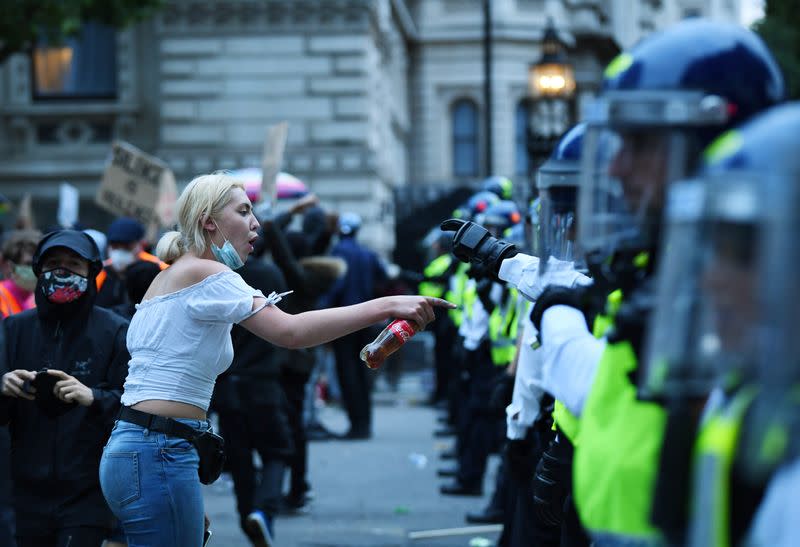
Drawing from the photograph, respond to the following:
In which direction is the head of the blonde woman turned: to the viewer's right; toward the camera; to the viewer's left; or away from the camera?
to the viewer's right

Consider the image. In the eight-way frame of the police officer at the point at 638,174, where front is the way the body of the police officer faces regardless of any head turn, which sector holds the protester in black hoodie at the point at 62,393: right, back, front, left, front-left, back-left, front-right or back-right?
front-right

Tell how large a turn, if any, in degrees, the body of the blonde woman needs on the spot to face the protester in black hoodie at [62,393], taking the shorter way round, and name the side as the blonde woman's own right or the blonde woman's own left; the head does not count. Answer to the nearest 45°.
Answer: approximately 135° to the blonde woman's own left

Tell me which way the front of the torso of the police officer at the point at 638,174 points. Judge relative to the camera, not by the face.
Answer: to the viewer's left

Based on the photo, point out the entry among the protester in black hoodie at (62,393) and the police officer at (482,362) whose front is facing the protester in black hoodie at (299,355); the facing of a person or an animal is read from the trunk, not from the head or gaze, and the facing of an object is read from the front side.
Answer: the police officer

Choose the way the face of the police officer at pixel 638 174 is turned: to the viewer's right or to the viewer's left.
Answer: to the viewer's left

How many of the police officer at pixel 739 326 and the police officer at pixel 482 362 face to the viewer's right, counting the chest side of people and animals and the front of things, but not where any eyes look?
0

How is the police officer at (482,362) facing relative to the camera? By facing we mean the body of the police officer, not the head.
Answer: to the viewer's left

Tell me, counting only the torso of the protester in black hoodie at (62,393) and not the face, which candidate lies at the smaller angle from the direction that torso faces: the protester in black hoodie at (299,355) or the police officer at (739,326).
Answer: the police officer

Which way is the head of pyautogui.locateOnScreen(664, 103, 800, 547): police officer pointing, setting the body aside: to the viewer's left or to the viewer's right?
to the viewer's left

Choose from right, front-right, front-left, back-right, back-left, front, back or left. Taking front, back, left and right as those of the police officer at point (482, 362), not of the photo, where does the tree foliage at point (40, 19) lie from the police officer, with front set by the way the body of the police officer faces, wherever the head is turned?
front-right

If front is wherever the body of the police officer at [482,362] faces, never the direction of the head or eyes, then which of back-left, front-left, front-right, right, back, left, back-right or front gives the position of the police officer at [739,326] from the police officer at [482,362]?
left

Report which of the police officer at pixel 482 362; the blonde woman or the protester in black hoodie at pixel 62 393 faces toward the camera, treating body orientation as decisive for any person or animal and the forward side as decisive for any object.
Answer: the protester in black hoodie

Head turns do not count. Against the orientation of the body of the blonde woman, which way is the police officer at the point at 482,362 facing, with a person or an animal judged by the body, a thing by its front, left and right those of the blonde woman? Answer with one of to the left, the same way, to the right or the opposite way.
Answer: the opposite way

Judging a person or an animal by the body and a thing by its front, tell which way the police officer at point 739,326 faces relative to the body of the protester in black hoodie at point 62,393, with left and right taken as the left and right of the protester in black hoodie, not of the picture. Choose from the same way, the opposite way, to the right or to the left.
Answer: to the right
